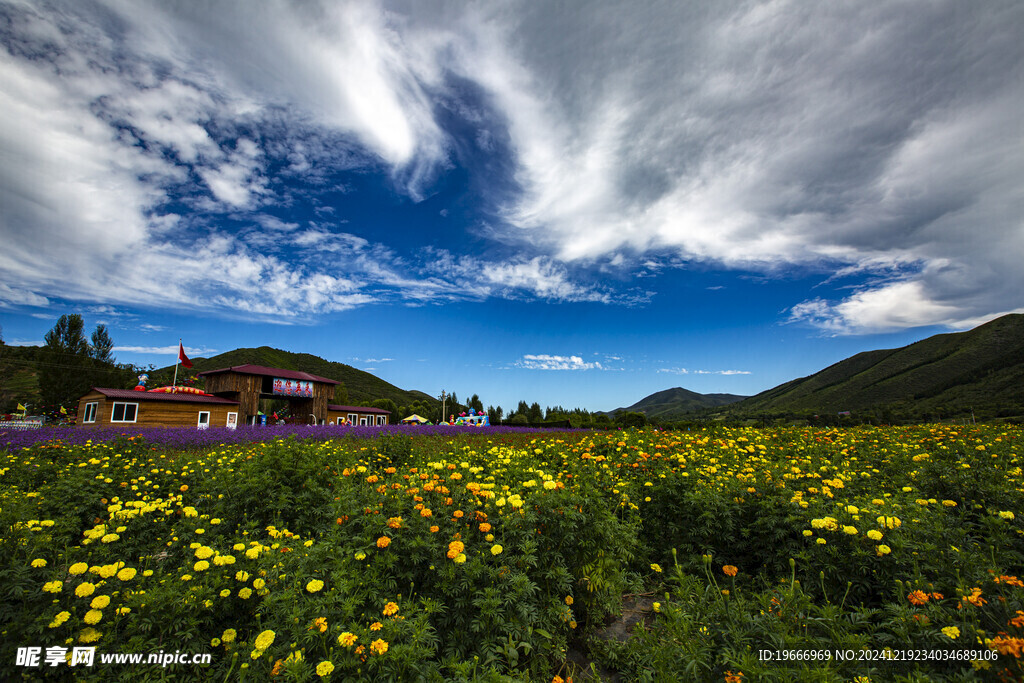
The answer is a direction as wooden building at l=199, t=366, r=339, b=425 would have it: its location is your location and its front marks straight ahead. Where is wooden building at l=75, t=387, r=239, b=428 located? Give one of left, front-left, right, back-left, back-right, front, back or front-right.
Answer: right

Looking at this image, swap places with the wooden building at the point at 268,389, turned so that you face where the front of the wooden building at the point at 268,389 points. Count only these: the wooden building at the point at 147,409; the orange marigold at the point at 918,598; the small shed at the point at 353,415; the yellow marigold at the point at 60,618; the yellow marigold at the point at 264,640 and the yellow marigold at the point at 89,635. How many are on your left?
1

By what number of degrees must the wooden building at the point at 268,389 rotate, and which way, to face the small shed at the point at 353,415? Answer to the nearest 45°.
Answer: approximately 90° to its left

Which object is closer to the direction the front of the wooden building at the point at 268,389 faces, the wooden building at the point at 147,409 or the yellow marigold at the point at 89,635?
the yellow marigold

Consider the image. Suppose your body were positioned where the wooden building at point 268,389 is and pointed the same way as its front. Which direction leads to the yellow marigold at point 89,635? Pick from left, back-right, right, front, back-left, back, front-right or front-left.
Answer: front-right

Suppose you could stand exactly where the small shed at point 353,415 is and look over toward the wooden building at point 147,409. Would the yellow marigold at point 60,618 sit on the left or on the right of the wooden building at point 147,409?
left

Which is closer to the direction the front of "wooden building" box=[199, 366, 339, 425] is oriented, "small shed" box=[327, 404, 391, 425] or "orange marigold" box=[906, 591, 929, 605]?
the orange marigold

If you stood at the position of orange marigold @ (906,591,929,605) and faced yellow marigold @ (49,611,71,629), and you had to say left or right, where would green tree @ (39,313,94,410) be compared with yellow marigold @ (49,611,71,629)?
right

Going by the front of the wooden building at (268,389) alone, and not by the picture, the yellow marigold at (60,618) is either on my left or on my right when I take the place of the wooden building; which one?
on my right

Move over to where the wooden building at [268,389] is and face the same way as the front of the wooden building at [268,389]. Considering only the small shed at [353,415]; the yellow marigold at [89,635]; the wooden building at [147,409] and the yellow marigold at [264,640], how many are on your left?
1

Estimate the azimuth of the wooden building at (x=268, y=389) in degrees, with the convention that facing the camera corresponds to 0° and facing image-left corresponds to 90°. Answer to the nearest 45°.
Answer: approximately 315°

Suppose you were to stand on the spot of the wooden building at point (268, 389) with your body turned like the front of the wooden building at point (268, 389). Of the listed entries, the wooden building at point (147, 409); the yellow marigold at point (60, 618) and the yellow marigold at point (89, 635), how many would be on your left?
0
